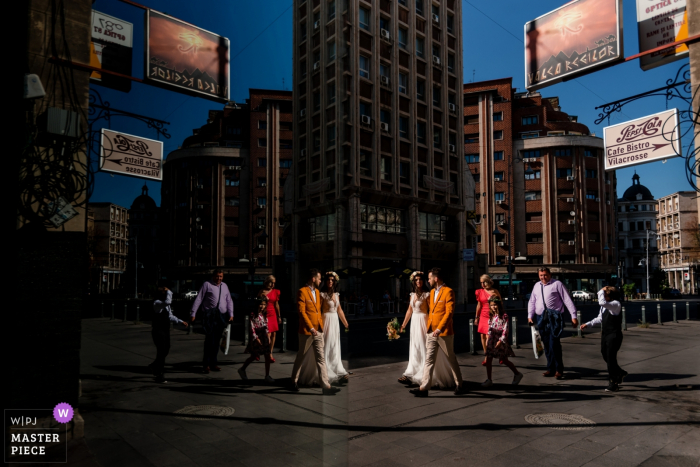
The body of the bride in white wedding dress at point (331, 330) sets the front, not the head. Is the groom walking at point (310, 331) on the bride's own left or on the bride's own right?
on the bride's own right

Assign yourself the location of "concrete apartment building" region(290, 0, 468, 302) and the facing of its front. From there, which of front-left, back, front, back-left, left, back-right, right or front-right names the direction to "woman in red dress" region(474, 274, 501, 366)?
front

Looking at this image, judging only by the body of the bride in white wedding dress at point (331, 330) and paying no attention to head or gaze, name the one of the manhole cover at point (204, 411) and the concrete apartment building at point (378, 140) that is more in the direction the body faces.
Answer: the manhole cover

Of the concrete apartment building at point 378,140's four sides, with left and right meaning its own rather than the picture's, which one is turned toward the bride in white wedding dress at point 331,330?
front

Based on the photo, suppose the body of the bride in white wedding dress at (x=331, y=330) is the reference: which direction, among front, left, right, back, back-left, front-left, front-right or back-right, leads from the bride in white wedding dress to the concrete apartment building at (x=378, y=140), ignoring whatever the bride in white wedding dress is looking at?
back-left

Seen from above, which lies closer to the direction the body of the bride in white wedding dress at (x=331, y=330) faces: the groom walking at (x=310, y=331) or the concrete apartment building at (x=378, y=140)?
the groom walking

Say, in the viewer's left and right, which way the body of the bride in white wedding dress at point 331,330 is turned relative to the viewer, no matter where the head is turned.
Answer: facing the viewer and to the right of the viewer

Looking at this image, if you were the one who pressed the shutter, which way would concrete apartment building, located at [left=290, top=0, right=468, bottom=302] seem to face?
facing the viewer

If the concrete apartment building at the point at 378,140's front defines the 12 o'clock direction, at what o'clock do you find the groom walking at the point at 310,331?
The groom walking is roughly at 12 o'clock from the concrete apartment building.

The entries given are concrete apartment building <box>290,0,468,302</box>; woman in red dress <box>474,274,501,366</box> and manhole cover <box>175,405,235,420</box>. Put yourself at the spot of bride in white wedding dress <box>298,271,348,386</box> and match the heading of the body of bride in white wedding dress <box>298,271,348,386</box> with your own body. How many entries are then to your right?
1

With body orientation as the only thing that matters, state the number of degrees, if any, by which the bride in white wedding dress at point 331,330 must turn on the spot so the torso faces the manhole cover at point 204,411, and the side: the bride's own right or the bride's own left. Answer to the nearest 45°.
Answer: approximately 90° to the bride's own right

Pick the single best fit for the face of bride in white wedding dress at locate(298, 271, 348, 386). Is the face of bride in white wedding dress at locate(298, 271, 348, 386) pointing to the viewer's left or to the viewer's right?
to the viewer's left

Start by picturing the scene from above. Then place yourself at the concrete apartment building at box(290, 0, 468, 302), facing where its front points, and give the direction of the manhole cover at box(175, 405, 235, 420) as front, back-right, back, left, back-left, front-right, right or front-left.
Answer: front
